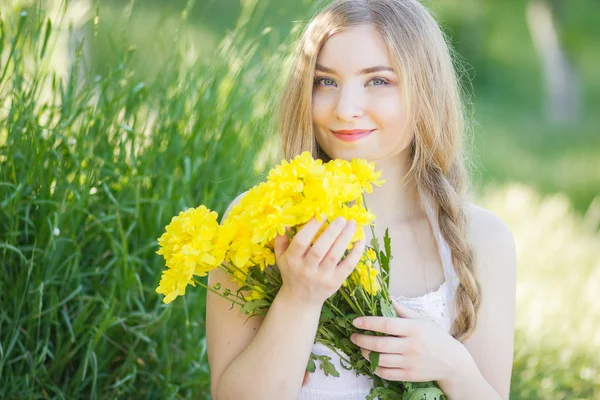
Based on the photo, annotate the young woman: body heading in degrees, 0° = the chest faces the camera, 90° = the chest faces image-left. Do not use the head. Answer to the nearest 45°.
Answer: approximately 0°

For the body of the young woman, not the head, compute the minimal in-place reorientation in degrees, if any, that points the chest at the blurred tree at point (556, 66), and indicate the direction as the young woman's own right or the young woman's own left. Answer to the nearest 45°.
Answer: approximately 180°
